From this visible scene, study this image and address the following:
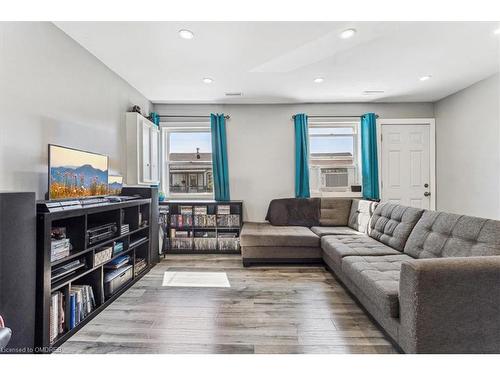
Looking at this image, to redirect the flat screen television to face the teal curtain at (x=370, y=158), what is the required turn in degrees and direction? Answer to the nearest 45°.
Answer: approximately 45° to its left

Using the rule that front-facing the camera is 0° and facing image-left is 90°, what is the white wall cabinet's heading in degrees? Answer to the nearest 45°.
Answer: approximately 315°

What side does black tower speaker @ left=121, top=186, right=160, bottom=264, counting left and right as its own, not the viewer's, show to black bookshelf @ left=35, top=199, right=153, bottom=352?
right

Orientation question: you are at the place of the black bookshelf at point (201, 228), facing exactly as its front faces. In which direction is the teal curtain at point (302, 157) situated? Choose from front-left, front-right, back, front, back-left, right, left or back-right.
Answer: left

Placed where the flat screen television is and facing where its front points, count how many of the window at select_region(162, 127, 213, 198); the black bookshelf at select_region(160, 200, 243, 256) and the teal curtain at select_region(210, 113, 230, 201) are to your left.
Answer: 3

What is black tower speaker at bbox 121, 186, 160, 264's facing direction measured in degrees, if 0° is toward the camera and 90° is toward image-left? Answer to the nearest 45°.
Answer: approximately 315°

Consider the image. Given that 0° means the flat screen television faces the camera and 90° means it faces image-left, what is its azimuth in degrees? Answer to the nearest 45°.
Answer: approximately 315°

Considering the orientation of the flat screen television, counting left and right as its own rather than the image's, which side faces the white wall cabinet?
left

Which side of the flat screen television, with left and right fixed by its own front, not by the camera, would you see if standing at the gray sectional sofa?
front

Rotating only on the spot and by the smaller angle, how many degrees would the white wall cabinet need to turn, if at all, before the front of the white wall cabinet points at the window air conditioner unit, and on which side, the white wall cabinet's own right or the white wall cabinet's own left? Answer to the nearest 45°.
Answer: approximately 45° to the white wall cabinet's own left

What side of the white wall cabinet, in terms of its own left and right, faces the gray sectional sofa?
front

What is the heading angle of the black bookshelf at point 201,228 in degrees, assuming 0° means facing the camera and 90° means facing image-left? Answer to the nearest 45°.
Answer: approximately 0°

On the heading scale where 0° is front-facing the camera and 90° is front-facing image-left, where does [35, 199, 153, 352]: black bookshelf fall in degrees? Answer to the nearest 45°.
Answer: approximately 315°
